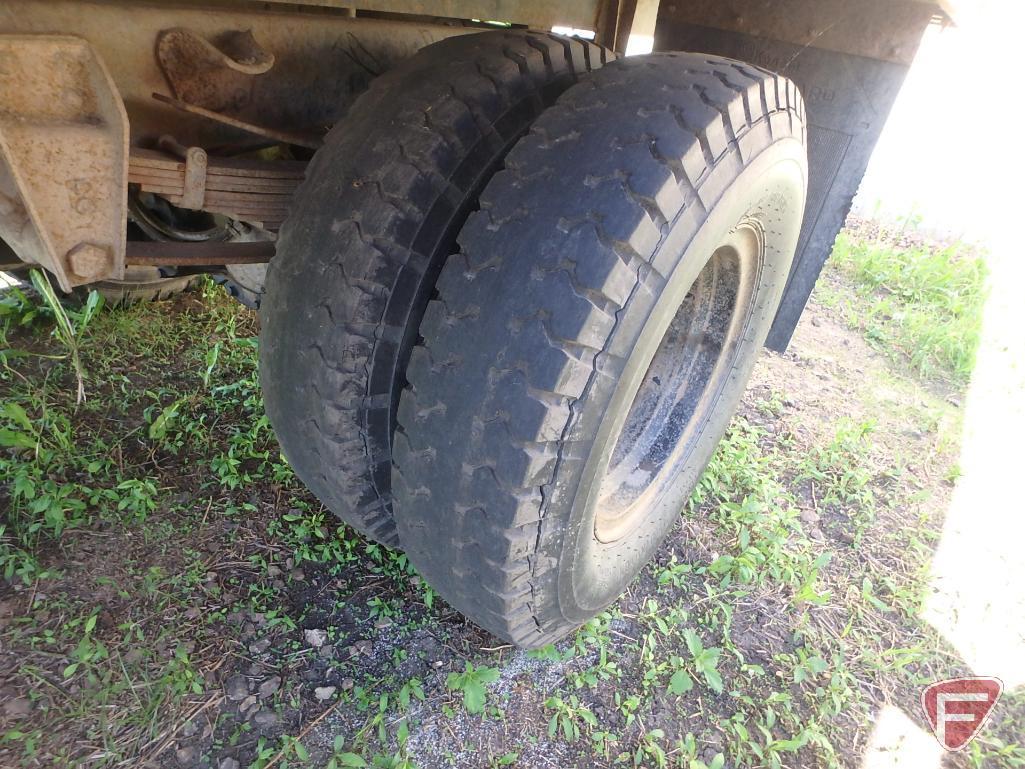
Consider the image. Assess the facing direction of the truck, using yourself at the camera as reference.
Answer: facing the viewer and to the left of the viewer

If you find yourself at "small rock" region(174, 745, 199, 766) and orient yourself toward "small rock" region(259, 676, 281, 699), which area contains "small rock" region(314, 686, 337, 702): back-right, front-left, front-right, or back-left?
front-right
